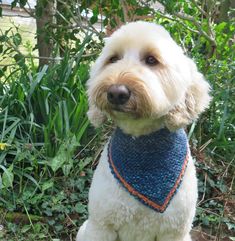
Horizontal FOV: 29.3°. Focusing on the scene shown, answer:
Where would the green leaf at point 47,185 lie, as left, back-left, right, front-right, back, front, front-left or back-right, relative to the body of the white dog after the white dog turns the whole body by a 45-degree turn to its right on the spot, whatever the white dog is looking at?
right

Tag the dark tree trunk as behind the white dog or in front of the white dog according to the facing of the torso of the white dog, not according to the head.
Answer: behind

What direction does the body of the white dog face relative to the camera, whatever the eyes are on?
toward the camera

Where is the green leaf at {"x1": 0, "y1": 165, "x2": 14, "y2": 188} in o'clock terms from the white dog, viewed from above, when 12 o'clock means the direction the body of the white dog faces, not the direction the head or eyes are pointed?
The green leaf is roughly at 4 o'clock from the white dog.
